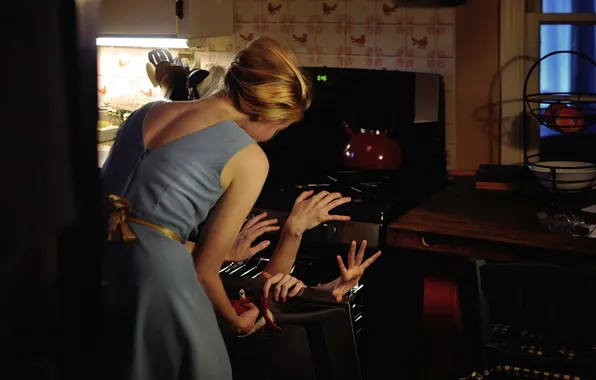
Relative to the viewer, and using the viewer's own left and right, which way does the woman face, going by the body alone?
facing away from the viewer and to the right of the viewer

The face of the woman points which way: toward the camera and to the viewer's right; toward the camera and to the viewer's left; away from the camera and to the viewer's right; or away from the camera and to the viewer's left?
away from the camera and to the viewer's right

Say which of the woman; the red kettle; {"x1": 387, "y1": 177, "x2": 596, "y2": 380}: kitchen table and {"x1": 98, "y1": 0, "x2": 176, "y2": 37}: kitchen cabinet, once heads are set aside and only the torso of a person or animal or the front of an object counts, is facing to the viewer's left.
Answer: the red kettle

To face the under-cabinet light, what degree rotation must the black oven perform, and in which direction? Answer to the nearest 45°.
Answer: approximately 135° to its right

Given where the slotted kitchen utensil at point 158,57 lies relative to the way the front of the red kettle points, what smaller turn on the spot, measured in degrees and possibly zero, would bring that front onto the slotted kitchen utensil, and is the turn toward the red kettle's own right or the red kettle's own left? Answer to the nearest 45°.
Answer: approximately 45° to the red kettle's own right

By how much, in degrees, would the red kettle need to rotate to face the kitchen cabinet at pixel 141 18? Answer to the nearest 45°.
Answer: approximately 45° to its right

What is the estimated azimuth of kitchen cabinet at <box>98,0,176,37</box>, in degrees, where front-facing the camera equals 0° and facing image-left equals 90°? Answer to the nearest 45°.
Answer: approximately 0°

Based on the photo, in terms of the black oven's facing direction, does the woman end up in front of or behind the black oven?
in front

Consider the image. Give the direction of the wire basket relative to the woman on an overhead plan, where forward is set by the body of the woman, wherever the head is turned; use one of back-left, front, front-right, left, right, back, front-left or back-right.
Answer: front

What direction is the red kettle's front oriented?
to the viewer's left

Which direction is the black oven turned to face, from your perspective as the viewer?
facing the viewer

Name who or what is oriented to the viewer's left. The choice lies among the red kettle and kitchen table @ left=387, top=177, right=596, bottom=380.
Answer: the red kettle
